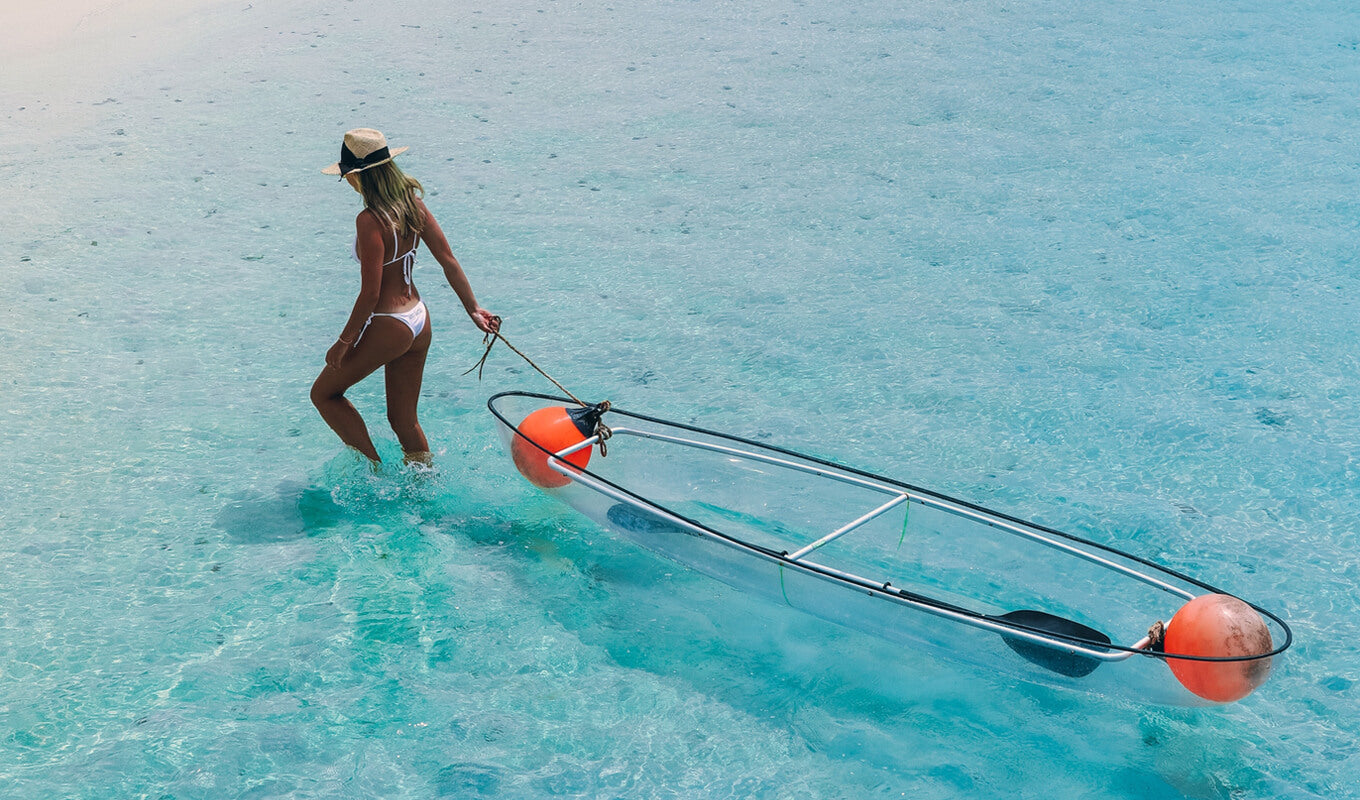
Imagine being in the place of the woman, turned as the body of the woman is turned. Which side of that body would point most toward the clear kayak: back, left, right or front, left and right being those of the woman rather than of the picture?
back

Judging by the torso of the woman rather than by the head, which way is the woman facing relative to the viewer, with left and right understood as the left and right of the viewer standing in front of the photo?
facing away from the viewer and to the left of the viewer

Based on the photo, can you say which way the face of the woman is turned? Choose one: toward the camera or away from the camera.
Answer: away from the camera
